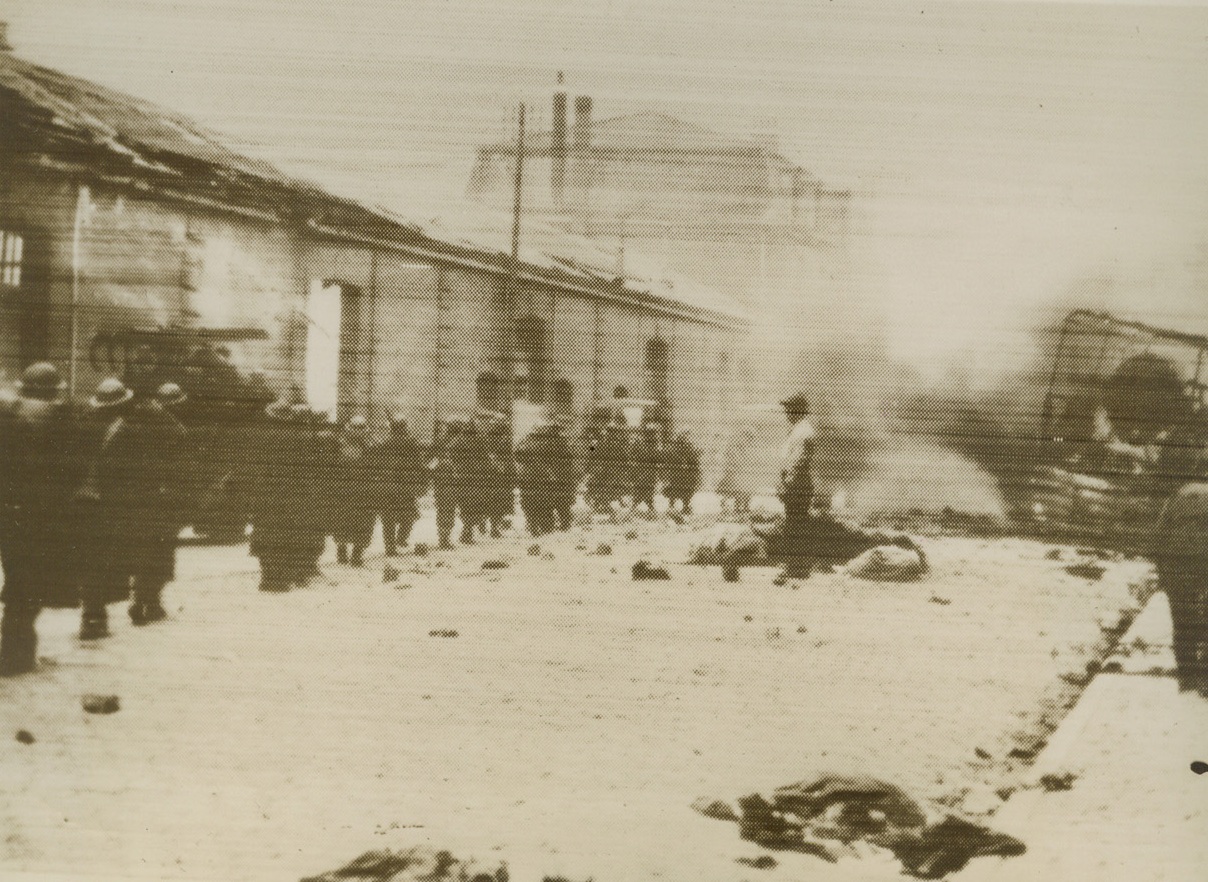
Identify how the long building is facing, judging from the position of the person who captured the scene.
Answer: facing the viewer and to the right of the viewer

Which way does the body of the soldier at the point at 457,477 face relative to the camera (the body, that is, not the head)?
away from the camera

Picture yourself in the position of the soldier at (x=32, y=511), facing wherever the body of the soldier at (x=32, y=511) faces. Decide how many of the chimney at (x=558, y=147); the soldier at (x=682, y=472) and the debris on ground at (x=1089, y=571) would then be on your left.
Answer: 0

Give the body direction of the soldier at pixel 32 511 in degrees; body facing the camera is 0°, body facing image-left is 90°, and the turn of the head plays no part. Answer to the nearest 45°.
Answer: approximately 180°
